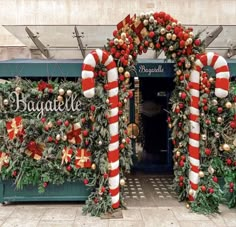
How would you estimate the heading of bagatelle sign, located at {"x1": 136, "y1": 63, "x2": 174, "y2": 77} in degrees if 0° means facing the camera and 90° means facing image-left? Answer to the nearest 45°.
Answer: approximately 0°

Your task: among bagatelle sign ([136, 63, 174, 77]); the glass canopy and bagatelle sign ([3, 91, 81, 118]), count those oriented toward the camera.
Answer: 3

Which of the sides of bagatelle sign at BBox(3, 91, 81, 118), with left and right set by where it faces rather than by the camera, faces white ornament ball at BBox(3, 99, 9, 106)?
right

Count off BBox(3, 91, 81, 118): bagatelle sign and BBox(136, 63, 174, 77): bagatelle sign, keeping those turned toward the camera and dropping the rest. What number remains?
2

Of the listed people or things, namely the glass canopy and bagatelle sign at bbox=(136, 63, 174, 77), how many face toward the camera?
2

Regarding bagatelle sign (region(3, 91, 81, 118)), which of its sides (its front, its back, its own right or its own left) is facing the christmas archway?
left
